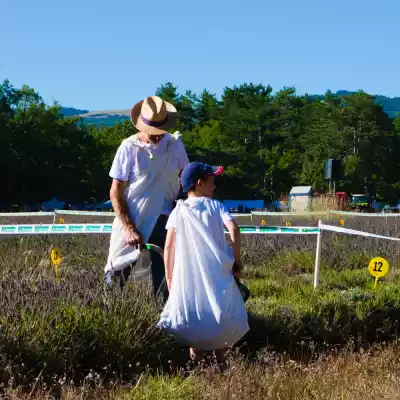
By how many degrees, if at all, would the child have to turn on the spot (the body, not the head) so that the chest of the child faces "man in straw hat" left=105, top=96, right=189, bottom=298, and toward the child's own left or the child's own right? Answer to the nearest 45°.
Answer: approximately 45° to the child's own left

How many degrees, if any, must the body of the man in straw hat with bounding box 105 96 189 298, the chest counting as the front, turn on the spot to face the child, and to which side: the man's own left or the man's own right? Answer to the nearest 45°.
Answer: approximately 45° to the man's own left

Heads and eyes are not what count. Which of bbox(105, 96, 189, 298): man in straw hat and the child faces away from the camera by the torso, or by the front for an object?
the child

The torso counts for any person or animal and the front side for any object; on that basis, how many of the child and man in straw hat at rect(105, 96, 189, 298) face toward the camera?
1

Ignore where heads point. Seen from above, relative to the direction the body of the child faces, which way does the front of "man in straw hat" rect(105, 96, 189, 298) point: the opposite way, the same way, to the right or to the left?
the opposite way

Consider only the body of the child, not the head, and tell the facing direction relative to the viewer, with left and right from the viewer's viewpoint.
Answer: facing away from the viewer

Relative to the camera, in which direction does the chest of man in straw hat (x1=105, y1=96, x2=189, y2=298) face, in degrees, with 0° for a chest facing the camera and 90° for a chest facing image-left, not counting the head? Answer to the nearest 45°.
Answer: approximately 0°
